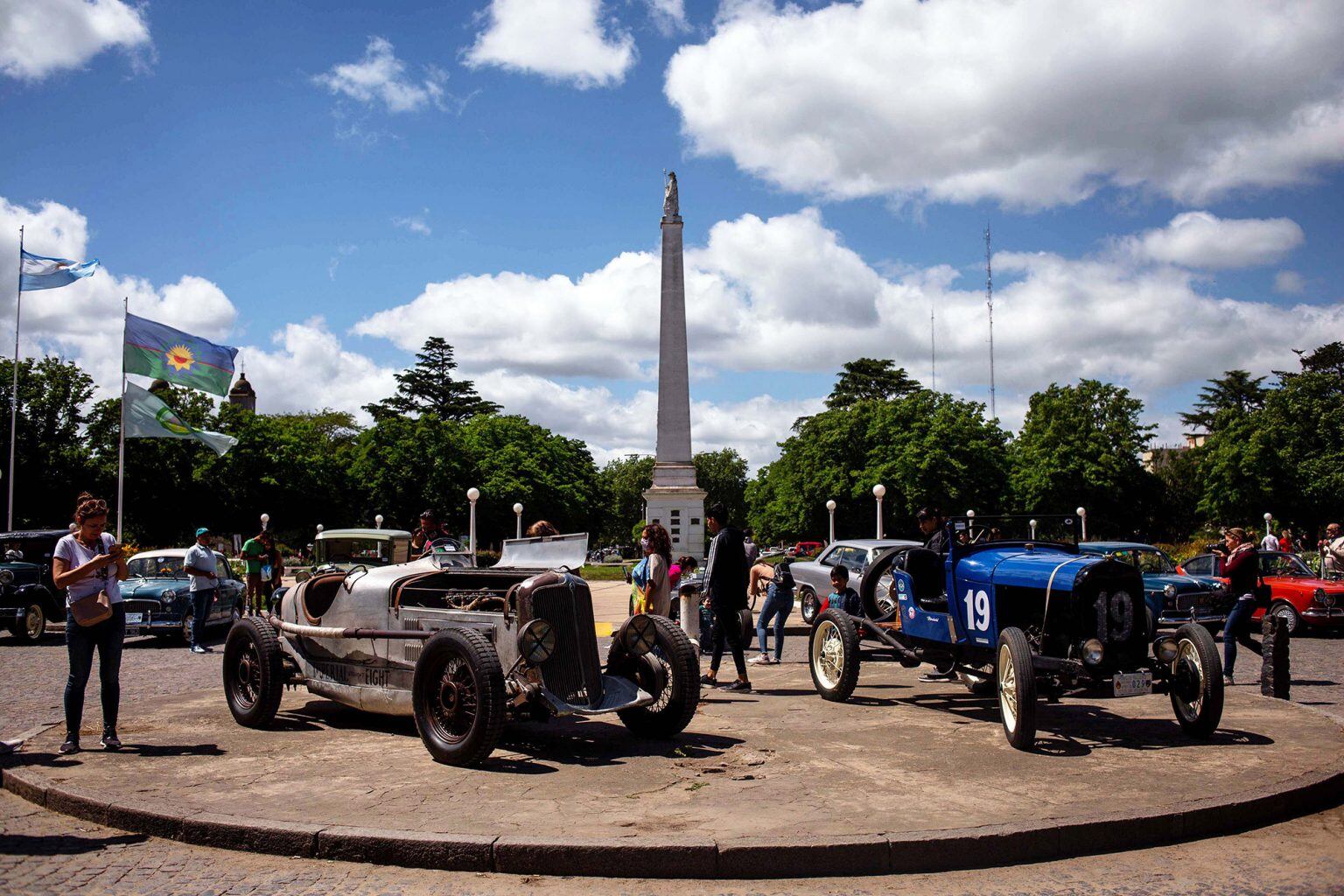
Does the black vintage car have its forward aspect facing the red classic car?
no

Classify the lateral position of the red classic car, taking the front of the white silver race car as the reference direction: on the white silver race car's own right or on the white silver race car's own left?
on the white silver race car's own left

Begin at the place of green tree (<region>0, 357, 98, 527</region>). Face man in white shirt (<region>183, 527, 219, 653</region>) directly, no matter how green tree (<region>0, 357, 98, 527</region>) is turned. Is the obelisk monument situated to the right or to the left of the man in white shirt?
left

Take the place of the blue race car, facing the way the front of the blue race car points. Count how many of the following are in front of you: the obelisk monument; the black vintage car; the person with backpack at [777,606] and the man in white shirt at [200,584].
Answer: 0

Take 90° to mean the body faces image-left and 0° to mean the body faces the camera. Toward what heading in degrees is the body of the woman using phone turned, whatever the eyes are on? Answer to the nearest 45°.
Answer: approximately 315°

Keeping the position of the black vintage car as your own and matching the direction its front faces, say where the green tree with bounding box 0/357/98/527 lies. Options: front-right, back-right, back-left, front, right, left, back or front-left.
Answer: back-right

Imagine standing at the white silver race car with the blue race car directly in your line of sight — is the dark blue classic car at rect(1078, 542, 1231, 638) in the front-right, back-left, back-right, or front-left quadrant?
front-left

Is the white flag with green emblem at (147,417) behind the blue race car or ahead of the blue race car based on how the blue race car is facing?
behind

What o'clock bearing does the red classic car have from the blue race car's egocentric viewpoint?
The red classic car is roughly at 8 o'clock from the blue race car.

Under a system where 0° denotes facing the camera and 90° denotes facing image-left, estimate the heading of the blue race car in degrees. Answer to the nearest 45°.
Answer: approximately 315°

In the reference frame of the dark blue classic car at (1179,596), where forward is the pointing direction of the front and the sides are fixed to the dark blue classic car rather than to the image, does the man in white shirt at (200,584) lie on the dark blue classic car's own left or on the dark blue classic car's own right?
on the dark blue classic car's own right

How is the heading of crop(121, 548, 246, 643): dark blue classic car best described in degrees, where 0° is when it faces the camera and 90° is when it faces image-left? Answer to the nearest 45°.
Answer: approximately 45°

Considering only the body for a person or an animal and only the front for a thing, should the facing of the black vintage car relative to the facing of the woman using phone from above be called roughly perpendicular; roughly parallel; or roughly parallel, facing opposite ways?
roughly perpendicular

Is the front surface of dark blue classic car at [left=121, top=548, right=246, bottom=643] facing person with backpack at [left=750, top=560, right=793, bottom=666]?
no

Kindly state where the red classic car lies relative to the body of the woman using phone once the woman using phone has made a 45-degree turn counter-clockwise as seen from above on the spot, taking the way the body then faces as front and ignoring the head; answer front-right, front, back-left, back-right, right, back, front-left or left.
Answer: front

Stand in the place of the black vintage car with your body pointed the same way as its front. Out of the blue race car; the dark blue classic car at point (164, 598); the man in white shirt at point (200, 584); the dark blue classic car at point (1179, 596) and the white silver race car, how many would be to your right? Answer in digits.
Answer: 0

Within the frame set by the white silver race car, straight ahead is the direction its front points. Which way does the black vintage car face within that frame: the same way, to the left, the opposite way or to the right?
to the right

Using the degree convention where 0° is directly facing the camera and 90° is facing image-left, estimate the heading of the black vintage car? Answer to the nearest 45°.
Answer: approximately 45°

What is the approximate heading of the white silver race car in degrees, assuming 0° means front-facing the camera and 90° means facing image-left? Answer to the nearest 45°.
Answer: approximately 315°

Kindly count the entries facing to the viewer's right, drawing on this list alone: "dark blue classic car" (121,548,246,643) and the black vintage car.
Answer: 0
